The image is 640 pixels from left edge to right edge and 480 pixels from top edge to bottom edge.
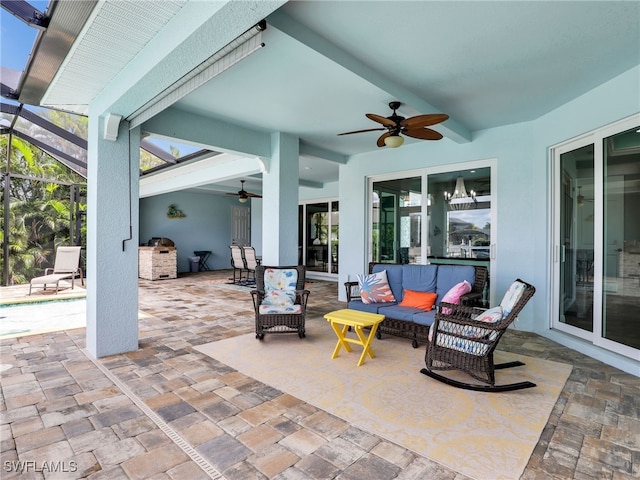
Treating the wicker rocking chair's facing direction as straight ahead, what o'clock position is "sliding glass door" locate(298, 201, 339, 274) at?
The sliding glass door is roughly at 2 o'clock from the wicker rocking chair.

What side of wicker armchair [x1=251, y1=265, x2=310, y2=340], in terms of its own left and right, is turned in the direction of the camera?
front

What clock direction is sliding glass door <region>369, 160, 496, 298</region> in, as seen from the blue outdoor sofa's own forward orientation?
The sliding glass door is roughly at 5 o'clock from the blue outdoor sofa.

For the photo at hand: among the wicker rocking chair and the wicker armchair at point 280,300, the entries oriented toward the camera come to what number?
1

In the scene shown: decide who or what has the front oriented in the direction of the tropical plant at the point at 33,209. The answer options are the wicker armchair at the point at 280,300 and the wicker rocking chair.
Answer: the wicker rocking chair

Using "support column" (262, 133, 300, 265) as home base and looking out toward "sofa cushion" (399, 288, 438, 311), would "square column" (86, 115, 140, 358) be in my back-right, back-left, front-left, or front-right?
back-right

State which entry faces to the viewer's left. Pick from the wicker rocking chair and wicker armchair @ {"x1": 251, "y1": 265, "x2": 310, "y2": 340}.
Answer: the wicker rocking chair

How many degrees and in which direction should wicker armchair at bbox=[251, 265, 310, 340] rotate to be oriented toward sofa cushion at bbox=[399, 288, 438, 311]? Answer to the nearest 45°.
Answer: approximately 90° to its left

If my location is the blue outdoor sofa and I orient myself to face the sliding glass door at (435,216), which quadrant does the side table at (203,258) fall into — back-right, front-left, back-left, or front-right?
front-left

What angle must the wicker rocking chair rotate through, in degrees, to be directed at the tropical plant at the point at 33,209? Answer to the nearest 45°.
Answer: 0° — it already faces it

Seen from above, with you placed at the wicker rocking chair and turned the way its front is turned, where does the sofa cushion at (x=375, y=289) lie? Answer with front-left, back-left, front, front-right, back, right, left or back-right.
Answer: front-right

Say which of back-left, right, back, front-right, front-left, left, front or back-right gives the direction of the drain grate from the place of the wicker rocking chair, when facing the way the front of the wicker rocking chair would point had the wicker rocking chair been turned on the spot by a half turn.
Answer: back-right

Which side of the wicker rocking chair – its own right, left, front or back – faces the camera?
left

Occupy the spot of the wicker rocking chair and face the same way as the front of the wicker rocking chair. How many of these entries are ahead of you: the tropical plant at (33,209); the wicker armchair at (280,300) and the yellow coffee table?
3

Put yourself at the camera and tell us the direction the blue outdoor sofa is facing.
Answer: facing the viewer and to the left of the viewer
